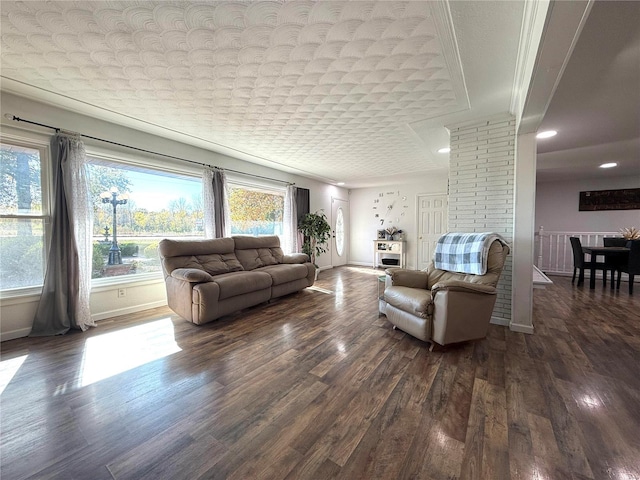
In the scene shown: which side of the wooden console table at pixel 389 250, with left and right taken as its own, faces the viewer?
front

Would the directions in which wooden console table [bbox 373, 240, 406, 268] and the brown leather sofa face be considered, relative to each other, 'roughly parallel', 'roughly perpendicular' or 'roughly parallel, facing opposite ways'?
roughly perpendicular

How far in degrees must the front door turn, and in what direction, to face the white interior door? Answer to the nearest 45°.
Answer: approximately 45° to its left

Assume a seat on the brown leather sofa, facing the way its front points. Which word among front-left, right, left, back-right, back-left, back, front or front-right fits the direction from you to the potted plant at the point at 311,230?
left

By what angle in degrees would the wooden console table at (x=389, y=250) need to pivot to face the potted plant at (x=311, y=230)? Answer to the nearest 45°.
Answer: approximately 45° to its right

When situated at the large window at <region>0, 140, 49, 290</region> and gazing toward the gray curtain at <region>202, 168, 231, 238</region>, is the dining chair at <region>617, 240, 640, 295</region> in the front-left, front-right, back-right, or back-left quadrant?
front-right

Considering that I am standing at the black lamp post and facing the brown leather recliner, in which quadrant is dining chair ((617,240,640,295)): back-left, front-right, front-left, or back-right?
front-left

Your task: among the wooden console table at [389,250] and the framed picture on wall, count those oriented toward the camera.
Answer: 2

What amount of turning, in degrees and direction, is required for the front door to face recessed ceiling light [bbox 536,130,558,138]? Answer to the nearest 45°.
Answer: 0° — it already faces it

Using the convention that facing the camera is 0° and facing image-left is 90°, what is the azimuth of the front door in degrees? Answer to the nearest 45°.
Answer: approximately 315°

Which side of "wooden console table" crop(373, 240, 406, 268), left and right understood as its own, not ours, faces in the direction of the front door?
right

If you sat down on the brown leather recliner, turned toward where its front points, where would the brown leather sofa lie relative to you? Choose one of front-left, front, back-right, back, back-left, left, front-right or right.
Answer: front-right

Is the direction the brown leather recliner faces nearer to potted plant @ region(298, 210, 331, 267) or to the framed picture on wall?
the potted plant

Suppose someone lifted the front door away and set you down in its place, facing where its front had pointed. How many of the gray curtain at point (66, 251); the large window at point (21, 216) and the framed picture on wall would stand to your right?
2

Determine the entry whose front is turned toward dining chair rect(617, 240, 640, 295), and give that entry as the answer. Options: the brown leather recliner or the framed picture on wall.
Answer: the framed picture on wall

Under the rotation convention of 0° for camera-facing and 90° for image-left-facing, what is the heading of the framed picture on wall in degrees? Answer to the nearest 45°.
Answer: approximately 0°

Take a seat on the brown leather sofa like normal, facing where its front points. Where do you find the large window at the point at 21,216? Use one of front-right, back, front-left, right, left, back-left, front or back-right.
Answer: back-right

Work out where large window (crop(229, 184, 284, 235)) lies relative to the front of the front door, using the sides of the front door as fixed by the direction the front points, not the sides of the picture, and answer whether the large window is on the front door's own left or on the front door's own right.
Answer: on the front door's own right

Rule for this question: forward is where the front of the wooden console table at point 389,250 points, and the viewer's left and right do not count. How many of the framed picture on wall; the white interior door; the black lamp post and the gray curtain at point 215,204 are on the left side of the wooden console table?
2
